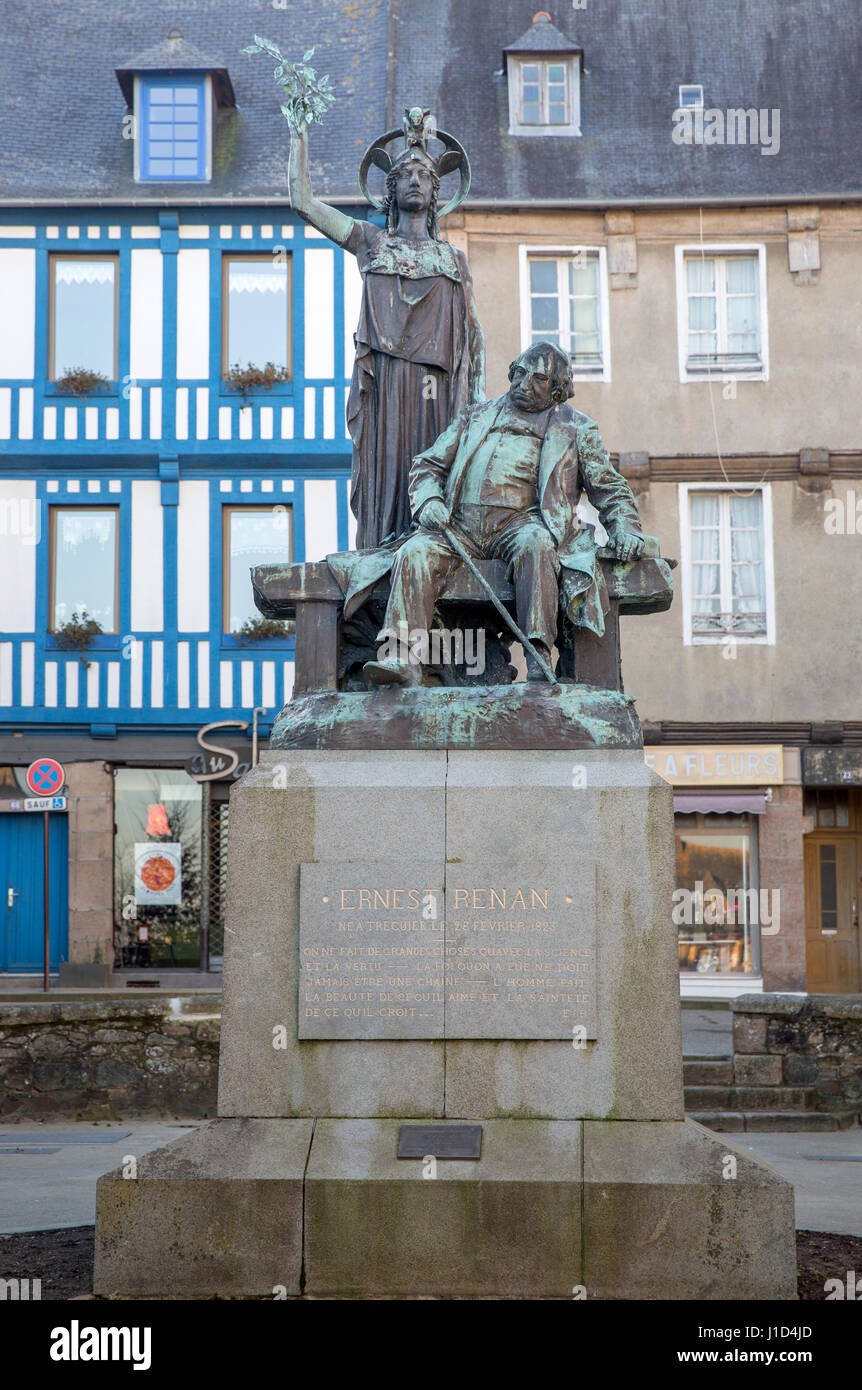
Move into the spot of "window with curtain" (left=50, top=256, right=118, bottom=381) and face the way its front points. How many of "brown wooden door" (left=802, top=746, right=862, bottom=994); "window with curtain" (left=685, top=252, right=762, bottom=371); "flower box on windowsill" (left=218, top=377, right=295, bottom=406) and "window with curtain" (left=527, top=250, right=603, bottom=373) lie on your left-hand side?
4

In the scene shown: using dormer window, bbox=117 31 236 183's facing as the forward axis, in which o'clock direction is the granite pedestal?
The granite pedestal is roughly at 12 o'clock from the dormer window.
